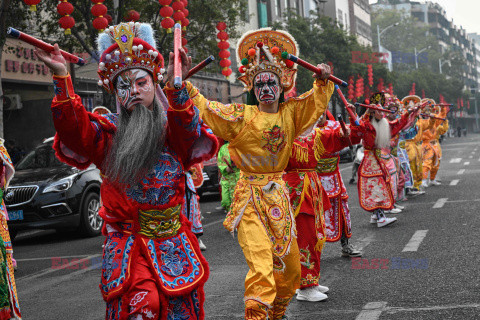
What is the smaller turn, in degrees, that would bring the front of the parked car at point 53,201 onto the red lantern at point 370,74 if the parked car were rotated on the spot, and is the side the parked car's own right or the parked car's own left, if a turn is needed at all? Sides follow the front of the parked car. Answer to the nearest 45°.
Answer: approximately 180°

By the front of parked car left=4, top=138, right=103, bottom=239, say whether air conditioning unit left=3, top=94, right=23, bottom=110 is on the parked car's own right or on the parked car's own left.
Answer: on the parked car's own right

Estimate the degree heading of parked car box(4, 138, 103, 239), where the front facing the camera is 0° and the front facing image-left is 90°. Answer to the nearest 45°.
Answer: approximately 45°

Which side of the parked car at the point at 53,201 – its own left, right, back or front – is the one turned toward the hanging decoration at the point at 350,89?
back

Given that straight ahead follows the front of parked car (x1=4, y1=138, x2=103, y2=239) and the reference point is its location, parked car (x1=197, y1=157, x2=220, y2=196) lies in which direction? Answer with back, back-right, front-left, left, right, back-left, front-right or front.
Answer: back
